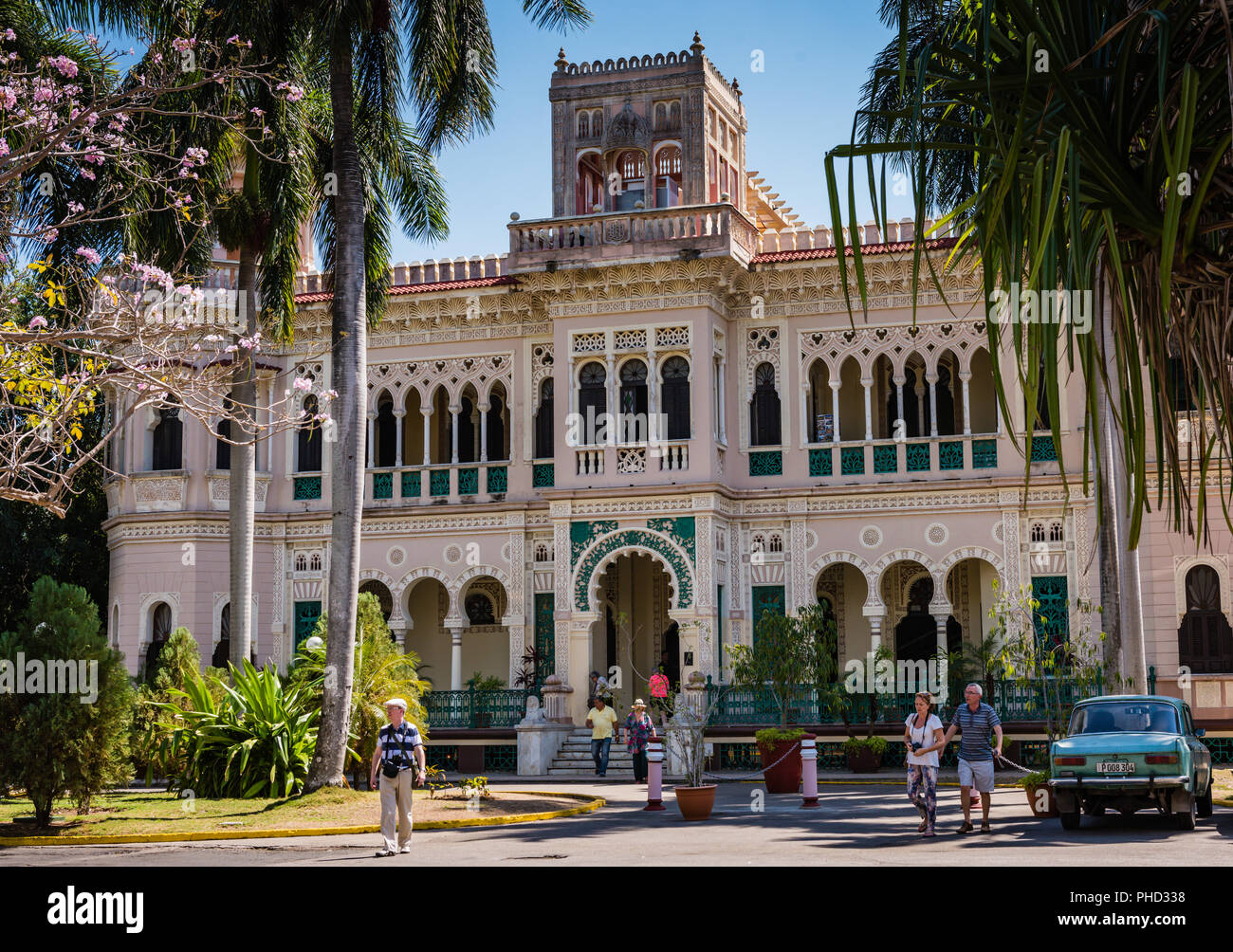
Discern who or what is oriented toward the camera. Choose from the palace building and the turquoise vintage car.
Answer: the palace building

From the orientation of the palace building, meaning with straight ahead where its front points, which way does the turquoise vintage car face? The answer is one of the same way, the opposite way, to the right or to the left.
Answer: the opposite way

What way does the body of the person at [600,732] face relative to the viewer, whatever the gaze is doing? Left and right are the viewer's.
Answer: facing the viewer

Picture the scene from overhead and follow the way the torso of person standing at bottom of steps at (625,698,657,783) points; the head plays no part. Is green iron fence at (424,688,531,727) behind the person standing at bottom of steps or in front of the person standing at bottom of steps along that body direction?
behind

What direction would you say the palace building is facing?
toward the camera

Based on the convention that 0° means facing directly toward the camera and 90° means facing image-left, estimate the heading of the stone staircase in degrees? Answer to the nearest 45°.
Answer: approximately 0°

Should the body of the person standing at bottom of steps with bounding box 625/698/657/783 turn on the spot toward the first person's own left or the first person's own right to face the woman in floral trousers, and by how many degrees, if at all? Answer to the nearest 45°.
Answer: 0° — they already face them

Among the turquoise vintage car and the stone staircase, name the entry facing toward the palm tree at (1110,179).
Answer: the stone staircase

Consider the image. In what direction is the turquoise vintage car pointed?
away from the camera

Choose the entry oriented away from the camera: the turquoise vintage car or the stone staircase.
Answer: the turquoise vintage car

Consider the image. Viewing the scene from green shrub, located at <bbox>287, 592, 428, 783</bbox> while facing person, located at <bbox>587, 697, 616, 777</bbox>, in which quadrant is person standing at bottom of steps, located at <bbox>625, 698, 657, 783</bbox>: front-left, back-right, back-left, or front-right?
front-right

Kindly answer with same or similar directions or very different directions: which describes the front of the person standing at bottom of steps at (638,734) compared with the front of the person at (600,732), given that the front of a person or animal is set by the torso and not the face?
same or similar directions

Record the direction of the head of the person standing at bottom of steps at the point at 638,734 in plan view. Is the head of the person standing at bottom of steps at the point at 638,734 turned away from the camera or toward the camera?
toward the camera

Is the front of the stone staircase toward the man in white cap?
yes
